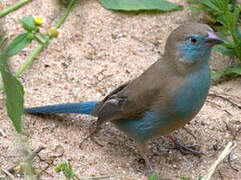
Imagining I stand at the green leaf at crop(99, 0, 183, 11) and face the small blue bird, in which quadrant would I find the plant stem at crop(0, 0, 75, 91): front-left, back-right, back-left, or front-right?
front-right

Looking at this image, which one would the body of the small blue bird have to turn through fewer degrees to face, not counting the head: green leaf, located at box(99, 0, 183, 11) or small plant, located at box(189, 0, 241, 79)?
the small plant

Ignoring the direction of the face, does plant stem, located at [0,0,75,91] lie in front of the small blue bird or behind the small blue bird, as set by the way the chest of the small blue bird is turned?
behind

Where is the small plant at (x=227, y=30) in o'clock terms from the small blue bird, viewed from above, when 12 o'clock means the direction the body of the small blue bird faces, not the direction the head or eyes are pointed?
The small plant is roughly at 10 o'clock from the small blue bird.

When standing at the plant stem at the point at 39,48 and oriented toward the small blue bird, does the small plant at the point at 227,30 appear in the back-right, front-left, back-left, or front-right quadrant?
front-left

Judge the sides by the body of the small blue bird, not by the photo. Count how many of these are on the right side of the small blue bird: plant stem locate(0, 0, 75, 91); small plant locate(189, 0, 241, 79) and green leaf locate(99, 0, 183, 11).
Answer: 0

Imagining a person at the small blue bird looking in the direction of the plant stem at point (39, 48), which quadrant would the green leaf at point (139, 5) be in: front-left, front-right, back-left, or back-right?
front-right

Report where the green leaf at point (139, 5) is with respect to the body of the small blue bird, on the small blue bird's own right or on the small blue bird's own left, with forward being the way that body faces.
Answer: on the small blue bird's own left

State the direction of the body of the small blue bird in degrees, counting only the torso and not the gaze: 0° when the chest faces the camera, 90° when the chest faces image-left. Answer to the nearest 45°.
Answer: approximately 270°

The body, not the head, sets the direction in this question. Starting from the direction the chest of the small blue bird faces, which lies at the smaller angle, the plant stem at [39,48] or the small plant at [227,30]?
the small plant
